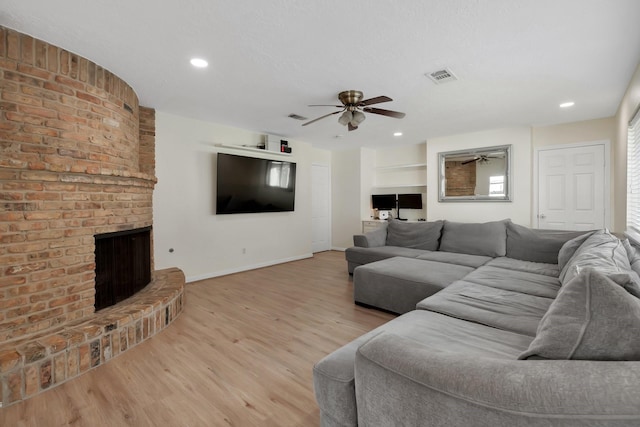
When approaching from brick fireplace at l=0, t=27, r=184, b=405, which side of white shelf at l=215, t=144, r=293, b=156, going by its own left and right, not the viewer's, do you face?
right

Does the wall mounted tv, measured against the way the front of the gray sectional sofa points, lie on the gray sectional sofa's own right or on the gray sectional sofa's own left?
on the gray sectional sofa's own right

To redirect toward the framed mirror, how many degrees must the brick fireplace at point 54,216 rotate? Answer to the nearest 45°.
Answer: approximately 45° to its left

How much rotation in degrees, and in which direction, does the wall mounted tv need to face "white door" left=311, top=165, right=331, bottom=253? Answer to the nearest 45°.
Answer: approximately 90° to its left
